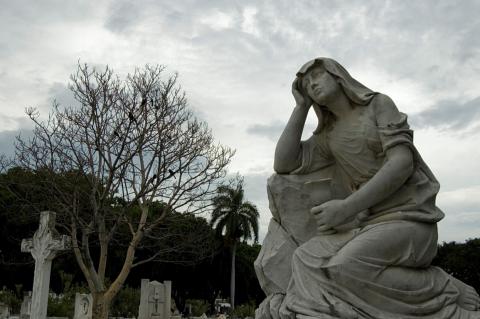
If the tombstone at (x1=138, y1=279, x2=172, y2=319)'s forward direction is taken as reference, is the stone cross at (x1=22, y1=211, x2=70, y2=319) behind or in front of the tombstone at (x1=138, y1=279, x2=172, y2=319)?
in front

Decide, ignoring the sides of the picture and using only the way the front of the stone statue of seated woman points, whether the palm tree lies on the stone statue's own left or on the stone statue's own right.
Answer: on the stone statue's own right

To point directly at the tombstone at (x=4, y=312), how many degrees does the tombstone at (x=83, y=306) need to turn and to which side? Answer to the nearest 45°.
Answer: approximately 135° to its right

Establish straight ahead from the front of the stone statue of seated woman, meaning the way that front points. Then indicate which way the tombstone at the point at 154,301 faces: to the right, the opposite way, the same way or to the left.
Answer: to the left

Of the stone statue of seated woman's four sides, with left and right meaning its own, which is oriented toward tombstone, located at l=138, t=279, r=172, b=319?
right

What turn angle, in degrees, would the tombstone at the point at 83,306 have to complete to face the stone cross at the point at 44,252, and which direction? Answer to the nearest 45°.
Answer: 0° — it already faces it

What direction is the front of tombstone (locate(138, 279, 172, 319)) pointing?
toward the camera

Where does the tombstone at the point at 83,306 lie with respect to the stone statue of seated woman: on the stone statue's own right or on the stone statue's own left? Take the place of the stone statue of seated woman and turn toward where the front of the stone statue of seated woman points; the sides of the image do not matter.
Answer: on the stone statue's own right

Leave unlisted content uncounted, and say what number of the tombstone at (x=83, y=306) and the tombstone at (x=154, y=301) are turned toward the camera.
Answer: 2

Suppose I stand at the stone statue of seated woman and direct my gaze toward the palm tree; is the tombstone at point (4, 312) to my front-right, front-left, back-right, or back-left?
front-left

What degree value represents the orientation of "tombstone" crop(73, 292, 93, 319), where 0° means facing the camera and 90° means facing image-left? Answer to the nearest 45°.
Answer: approximately 0°
